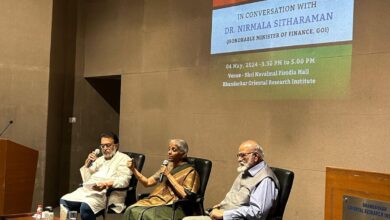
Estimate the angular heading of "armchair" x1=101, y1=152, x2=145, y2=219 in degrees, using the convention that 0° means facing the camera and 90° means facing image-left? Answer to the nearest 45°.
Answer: approximately 45°

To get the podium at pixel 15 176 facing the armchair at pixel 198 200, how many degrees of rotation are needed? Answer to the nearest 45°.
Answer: approximately 90° to its left

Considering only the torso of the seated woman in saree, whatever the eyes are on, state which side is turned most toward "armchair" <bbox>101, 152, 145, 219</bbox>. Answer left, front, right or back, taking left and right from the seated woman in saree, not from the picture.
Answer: right

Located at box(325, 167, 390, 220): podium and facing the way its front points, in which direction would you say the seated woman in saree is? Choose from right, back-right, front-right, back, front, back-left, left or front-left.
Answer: right

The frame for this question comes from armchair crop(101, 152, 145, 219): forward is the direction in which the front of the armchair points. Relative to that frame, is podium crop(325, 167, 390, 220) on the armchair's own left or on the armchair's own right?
on the armchair's own left

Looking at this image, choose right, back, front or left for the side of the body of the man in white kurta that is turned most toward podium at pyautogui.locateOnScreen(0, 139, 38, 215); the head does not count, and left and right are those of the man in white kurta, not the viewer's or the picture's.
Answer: right

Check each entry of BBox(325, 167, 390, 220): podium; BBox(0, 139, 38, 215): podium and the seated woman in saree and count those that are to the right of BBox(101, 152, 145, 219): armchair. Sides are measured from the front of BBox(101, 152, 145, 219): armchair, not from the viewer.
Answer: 1

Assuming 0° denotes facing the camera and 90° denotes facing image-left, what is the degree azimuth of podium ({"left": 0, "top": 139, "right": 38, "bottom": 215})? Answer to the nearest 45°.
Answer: approximately 45°

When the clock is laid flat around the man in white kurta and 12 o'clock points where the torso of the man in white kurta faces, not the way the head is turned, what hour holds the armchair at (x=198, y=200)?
The armchair is roughly at 9 o'clock from the man in white kurta.
